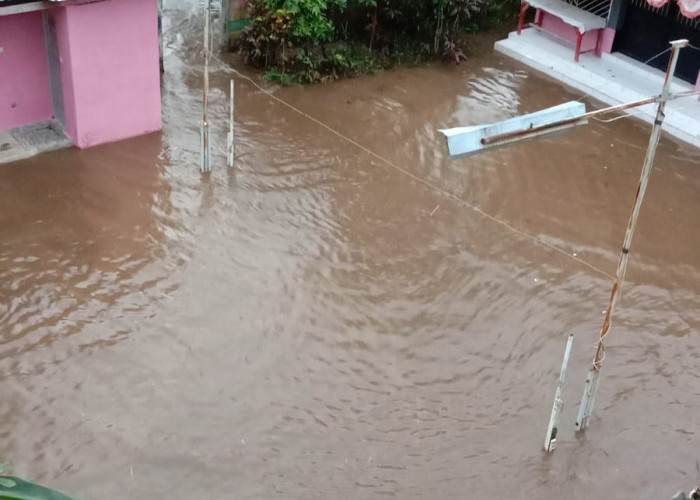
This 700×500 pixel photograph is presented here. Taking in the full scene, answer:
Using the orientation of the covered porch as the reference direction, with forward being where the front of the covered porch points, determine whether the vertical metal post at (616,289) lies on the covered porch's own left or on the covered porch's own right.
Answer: on the covered porch's own left

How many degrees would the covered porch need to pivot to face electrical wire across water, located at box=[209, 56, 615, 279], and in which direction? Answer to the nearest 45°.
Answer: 0° — it already faces it

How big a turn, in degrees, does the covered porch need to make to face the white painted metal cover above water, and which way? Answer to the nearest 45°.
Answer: approximately 45° to its left

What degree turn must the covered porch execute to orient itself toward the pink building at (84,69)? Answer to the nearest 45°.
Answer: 0° — it already faces it

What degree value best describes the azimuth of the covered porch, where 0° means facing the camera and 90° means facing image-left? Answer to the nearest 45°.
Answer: approximately 45°

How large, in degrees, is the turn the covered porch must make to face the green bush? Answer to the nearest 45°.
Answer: approximately 45° to its right

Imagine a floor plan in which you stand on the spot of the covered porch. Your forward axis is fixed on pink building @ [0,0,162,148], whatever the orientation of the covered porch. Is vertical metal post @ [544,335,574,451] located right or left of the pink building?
left
